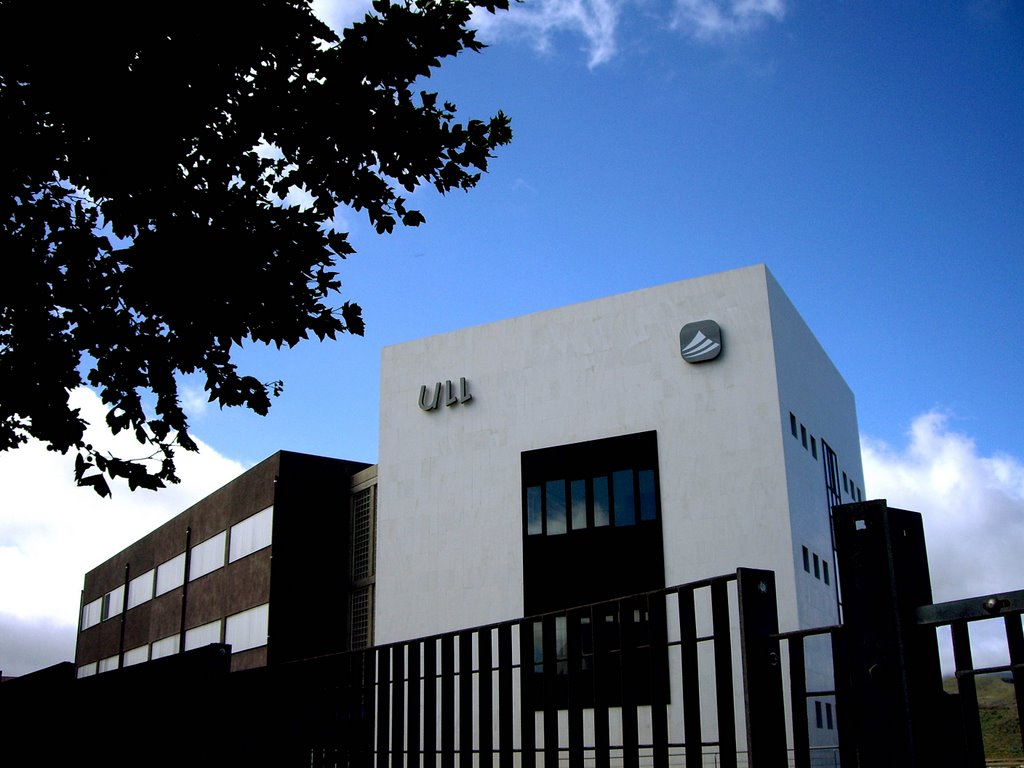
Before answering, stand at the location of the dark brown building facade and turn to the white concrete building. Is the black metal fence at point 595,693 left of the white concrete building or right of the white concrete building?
right

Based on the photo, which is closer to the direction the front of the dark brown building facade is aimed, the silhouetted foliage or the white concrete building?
the silhouetted foliage

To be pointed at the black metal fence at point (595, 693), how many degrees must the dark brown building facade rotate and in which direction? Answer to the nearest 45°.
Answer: approximately 45° to its left

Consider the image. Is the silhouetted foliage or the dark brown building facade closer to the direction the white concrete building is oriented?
the silhouetted foliage

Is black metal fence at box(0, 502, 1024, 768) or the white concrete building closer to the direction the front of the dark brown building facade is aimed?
the black metal fence

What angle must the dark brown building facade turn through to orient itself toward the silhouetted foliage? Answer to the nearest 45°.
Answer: approximately 45° to its left

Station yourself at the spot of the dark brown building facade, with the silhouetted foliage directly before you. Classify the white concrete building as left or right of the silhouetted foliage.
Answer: left

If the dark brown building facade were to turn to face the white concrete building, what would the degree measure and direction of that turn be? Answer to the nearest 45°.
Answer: approximately 90° to its left

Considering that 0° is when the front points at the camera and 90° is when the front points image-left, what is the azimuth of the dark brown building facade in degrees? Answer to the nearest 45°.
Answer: approximately 45°

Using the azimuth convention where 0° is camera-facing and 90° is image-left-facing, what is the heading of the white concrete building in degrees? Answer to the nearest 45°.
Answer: approximately 45°

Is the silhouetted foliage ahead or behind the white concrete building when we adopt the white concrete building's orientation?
ahead
